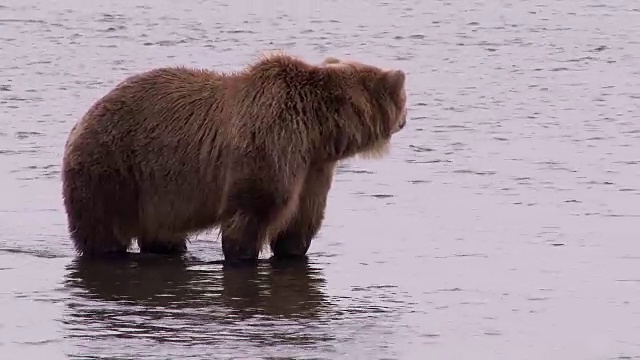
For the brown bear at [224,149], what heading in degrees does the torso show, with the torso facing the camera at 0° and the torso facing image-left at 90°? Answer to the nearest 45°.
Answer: approximately 270°
